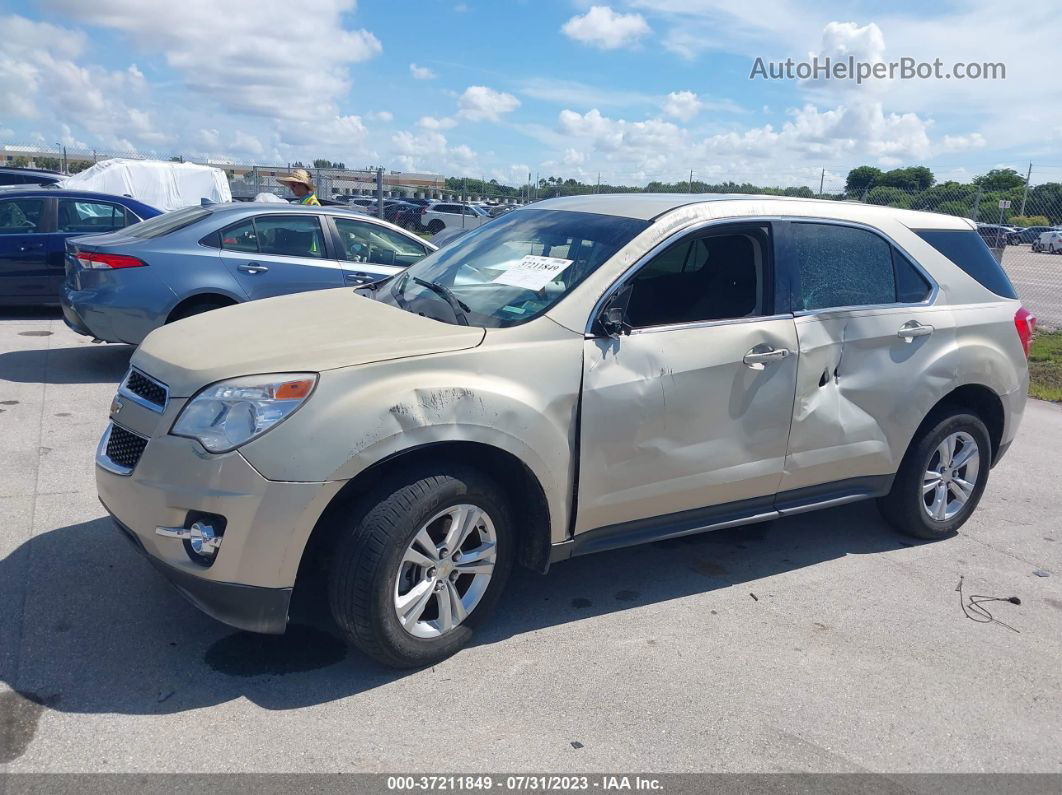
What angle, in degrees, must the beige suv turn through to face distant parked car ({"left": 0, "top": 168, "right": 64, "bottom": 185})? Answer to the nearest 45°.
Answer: approximately 90° to its right

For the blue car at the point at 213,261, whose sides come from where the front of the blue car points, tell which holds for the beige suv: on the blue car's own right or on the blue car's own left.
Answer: on the blue car's own right

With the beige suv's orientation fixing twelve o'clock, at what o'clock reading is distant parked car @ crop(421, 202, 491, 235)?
The distant parked car is roughly at 4 o'clock from the beige suv.

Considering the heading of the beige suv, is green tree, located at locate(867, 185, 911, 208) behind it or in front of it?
behind

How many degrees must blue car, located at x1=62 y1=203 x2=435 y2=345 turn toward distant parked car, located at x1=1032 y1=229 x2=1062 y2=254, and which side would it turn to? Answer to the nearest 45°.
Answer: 0° — it already faces it

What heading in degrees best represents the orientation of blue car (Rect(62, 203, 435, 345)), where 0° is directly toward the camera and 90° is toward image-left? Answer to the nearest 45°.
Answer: approximately 225°

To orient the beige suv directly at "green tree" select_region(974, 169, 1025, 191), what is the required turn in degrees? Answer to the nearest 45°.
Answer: approximately 180°
